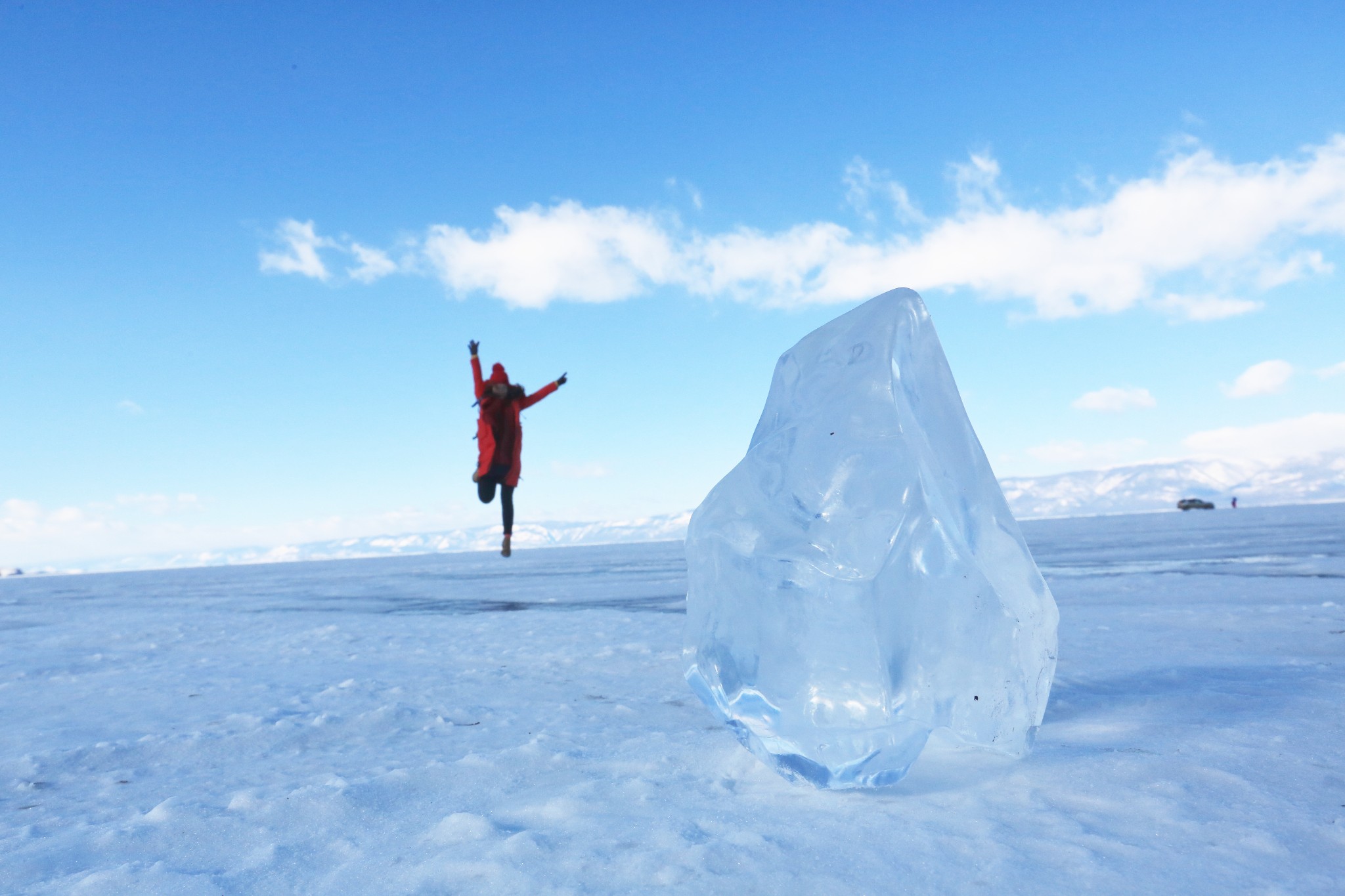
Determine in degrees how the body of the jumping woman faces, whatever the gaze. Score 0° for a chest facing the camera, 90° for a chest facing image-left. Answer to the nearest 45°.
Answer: approximately 0°

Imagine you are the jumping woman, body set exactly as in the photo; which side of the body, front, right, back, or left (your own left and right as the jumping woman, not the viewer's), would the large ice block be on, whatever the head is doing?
front
